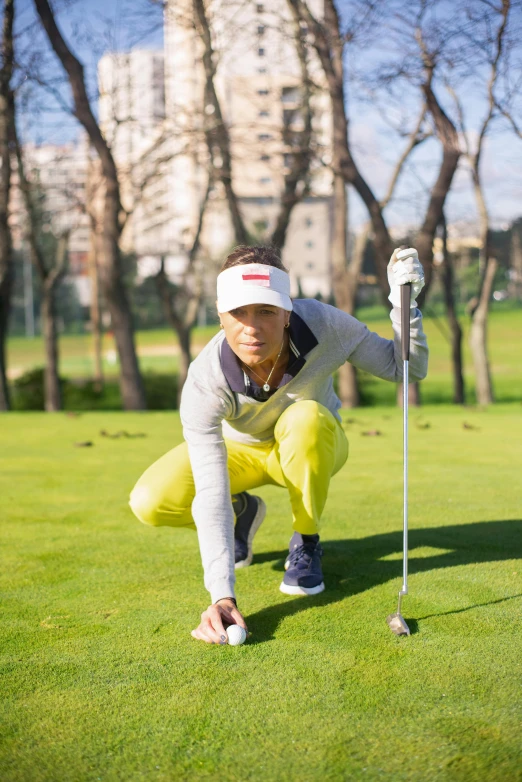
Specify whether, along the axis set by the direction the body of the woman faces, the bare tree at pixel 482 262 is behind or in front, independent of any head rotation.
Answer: behind

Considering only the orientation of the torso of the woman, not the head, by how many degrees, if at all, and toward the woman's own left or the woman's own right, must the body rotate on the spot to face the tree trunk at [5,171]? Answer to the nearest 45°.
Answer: approximately 180°

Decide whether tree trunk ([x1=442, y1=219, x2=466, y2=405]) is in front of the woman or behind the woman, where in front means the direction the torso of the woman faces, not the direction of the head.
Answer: behind

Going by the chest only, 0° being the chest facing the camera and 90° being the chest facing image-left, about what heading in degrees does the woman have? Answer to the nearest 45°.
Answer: approximately 0°

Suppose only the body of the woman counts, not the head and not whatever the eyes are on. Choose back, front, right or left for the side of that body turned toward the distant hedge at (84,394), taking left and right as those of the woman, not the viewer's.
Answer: back

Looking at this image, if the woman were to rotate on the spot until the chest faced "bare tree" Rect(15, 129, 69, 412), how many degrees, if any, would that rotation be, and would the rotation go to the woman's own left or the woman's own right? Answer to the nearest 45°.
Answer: approximately 180°

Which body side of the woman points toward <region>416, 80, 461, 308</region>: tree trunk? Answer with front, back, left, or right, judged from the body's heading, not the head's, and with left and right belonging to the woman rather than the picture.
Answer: back

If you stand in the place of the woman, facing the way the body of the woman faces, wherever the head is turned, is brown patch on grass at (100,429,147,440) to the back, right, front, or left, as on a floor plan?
back

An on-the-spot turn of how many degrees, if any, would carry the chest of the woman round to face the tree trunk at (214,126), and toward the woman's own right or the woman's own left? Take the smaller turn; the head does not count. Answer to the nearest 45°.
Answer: approximately 180°

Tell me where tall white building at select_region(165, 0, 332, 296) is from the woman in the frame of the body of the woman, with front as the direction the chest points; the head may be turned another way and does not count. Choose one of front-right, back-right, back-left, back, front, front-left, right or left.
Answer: back

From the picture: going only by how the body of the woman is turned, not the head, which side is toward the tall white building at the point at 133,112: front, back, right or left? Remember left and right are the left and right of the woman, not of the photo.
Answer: back

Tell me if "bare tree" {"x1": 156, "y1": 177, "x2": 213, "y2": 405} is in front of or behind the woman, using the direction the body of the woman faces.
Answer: behind
